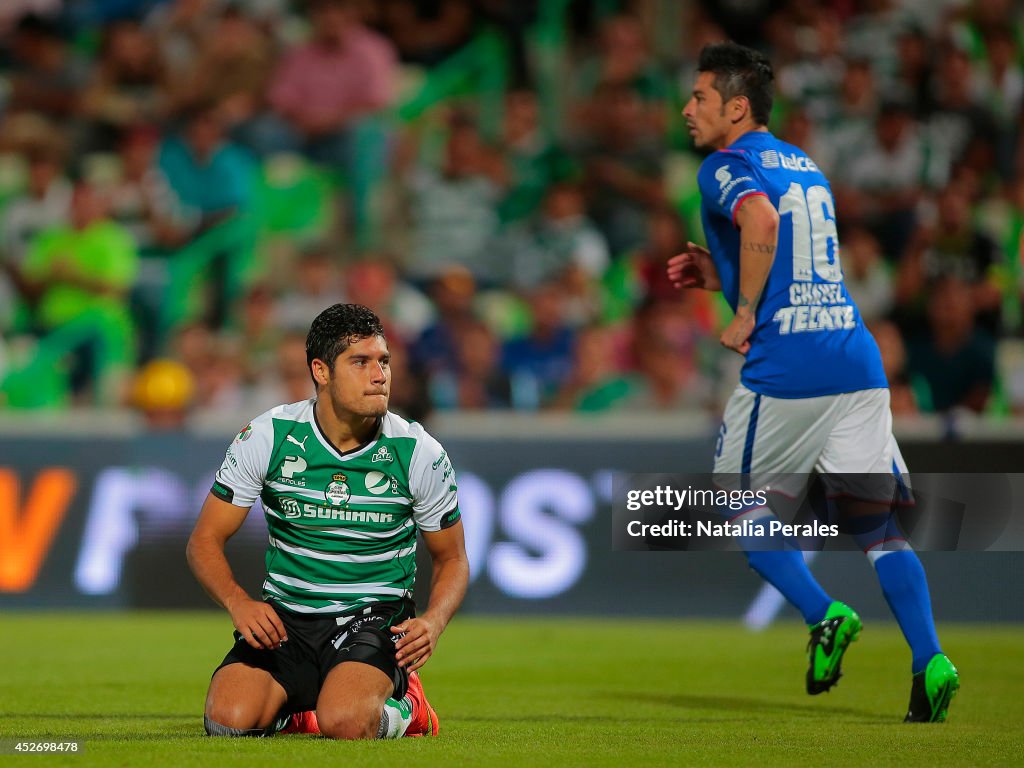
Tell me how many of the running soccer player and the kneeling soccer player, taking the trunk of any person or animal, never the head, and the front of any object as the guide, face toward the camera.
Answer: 1

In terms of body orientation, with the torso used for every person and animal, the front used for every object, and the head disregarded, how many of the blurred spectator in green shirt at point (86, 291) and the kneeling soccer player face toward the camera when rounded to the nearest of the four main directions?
2

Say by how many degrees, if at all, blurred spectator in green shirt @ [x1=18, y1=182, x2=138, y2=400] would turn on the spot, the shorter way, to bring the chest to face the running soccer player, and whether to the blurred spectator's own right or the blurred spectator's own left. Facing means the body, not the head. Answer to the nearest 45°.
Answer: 0° — they already face them

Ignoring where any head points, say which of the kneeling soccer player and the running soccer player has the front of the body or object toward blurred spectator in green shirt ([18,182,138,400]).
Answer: the running soccer player

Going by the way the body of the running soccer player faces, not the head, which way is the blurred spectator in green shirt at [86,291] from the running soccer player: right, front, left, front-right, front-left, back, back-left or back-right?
front

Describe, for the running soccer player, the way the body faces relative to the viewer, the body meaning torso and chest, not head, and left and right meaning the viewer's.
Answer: facing away from the viewer and to the left of the viewer

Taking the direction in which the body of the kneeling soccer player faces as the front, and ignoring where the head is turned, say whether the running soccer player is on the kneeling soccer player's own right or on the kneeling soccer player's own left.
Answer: on the kneeling soccer player's own left

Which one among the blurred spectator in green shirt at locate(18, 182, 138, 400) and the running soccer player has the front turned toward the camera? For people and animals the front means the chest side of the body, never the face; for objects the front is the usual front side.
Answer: the blurred spectator in green shirt

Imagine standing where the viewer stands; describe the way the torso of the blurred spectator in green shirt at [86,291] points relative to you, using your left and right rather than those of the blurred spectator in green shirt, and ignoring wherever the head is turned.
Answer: facing the viewer

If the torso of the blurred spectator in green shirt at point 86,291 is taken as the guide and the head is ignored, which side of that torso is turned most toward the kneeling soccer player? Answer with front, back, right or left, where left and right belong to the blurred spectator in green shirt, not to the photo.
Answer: front

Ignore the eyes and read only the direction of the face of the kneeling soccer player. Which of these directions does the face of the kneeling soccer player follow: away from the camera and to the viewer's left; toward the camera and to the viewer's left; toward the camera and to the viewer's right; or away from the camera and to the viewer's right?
toward the camera and to the viewer's right

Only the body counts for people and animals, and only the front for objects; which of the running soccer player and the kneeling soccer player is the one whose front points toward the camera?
the kneeling soccer player

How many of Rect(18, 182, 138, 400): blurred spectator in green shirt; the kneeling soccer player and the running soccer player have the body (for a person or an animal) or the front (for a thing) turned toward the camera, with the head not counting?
2

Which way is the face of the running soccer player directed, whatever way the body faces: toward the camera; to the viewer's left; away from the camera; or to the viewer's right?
to the viewer's left
